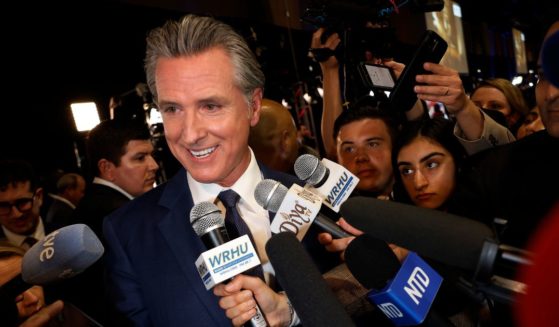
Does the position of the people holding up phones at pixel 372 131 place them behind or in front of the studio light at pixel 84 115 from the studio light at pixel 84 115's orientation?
in front

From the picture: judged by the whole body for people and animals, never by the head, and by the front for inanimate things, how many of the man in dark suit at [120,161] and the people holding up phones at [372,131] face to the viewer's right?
1

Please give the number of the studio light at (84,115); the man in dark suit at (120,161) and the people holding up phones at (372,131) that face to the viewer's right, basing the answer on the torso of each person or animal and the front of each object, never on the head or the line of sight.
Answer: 1

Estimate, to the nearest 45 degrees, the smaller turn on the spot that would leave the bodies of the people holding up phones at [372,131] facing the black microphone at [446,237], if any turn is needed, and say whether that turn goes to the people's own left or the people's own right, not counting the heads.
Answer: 0° — they already face it

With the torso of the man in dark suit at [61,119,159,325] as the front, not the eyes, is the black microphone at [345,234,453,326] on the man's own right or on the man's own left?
on the man's own right

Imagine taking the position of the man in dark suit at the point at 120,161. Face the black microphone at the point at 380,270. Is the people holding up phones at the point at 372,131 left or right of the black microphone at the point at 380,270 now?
left

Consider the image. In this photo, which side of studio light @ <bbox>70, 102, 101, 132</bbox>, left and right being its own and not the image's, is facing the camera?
front

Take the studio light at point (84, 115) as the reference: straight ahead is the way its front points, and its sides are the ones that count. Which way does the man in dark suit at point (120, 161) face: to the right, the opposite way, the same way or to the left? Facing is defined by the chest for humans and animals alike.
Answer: to the left

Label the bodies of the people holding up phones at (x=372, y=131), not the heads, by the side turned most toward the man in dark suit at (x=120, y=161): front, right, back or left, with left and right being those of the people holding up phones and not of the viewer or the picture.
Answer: right

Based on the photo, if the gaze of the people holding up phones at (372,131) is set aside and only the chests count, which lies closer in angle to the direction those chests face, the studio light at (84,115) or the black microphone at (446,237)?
the black microphone

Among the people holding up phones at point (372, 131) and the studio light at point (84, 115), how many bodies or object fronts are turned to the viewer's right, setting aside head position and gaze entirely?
0

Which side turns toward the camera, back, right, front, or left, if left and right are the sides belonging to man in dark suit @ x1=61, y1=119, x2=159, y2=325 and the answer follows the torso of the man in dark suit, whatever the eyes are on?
right

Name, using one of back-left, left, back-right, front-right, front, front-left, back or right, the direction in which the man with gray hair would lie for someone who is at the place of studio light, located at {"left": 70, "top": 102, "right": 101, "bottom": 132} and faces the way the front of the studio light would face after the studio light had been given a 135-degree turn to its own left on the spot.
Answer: back-right

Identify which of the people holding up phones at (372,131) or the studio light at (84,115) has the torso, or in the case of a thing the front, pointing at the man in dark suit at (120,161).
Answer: the studio light

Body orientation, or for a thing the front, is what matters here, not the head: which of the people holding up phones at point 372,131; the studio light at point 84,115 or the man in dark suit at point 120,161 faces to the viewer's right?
the man in dark suit
